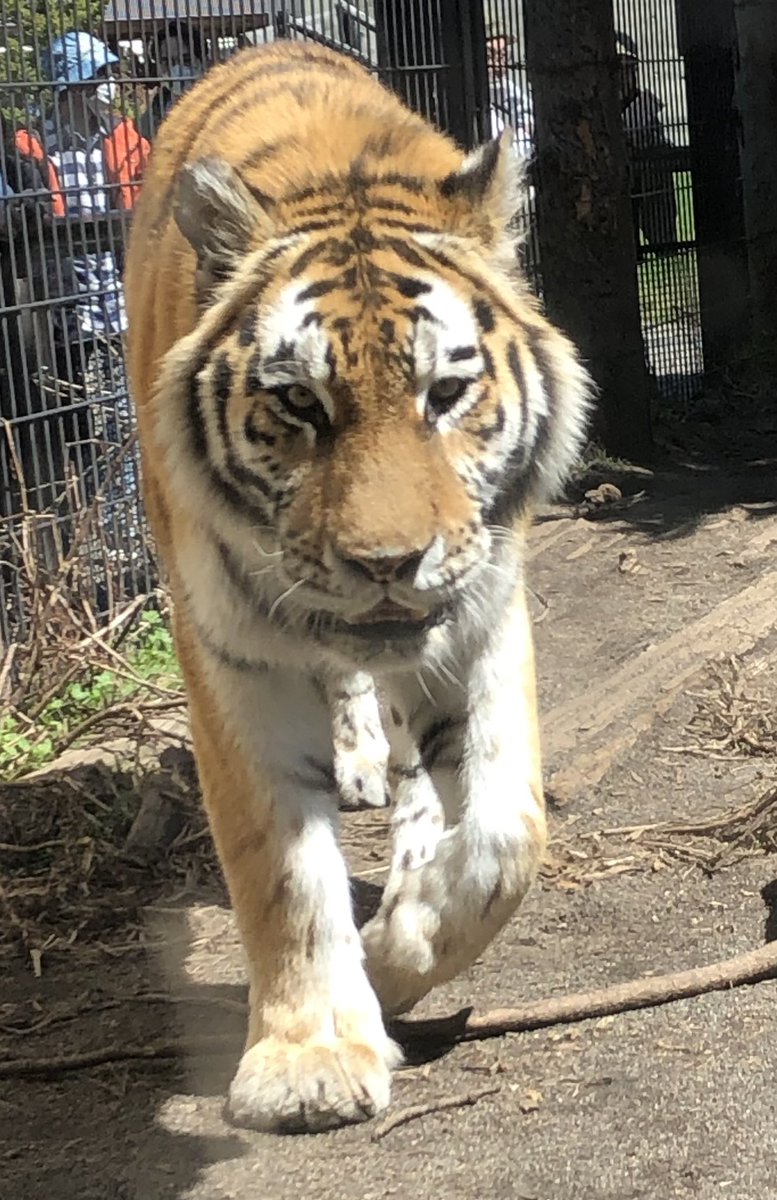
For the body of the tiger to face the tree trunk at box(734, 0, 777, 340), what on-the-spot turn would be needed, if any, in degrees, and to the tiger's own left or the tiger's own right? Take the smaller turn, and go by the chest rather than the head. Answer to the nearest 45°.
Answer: approximately 180°

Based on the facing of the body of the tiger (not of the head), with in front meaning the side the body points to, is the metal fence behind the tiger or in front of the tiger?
behind

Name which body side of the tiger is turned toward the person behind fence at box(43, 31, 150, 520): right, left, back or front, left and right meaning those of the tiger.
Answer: back

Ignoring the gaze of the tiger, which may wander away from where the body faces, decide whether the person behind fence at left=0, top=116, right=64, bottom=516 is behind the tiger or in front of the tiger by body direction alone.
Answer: behind

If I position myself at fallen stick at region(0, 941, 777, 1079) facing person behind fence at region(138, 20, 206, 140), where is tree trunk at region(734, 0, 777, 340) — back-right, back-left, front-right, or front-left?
front-right

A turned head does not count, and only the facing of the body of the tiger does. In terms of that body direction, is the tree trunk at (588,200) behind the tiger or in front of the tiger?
behind

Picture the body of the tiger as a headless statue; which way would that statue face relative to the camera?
toward the camera
